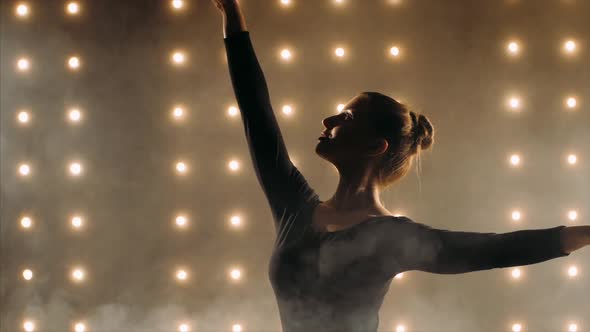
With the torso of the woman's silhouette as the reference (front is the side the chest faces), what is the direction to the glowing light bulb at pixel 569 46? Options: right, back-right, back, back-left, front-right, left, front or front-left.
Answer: back

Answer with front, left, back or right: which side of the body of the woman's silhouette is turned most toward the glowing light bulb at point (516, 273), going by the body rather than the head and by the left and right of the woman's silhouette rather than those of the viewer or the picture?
back

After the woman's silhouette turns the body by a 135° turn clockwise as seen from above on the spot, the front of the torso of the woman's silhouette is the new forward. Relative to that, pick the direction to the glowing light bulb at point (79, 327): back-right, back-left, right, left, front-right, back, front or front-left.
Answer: front-left

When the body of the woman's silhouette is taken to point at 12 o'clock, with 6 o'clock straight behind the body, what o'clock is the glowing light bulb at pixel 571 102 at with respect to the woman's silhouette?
The glowing light bulb is roughly at 6 o'clock from the woman's silhouette.

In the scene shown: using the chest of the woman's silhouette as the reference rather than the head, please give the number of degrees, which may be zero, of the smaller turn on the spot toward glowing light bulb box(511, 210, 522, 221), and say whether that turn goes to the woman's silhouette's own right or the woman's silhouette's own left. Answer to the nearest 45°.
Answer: approximately 180°

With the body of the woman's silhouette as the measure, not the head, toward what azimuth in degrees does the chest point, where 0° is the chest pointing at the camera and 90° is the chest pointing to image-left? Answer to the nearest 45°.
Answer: approximately 45°

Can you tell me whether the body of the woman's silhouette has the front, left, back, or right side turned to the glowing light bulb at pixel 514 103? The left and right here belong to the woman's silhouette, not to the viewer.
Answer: back

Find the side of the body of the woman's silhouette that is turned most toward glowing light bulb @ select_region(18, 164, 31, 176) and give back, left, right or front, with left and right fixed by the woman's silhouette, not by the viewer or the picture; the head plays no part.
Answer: right

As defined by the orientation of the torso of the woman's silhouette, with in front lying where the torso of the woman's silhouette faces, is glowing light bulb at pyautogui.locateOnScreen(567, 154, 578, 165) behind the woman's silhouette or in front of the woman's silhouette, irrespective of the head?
behind

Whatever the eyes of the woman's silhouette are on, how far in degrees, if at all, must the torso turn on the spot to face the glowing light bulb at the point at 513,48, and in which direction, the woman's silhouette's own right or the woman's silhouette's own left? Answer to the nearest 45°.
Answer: approximately 180°
